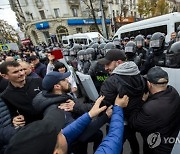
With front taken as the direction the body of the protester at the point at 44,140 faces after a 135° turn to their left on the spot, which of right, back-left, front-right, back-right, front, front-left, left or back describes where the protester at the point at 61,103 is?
right

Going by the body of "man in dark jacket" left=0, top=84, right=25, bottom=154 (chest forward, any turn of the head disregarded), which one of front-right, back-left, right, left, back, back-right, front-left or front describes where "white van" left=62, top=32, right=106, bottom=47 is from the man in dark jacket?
front-left

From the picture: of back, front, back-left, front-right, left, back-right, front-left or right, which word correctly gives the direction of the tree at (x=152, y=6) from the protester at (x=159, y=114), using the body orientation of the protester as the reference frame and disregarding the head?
front-right

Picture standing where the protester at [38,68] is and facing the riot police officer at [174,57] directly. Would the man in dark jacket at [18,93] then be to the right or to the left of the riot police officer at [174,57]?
right

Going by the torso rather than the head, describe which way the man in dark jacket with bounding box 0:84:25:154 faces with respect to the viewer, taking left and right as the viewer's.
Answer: facing to the right of the viewer

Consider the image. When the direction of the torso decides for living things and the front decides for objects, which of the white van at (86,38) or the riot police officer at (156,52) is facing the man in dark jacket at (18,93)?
the riot police officer

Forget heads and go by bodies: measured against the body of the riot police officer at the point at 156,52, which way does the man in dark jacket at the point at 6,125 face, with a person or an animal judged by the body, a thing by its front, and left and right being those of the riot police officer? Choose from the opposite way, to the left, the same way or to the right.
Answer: the opposite way

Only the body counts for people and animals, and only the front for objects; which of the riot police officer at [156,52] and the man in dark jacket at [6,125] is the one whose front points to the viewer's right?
the man in dark jacket

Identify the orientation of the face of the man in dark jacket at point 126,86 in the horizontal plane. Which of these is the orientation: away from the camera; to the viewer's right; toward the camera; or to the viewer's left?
to the viewer's left

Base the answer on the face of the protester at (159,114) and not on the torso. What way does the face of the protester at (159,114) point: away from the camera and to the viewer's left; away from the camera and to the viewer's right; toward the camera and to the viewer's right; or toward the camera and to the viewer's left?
away from the camera and to the viewer's left

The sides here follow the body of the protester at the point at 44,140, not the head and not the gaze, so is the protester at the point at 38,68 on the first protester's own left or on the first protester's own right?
on the first protester's own left
